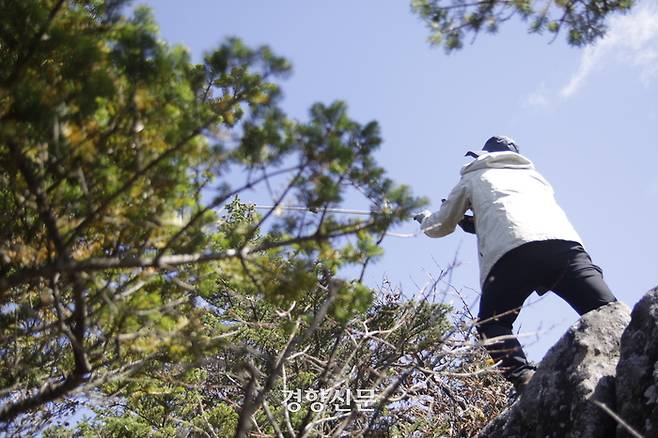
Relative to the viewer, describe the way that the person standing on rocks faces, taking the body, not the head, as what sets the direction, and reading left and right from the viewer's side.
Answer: facing away from the viewer and to the left of the viewer
